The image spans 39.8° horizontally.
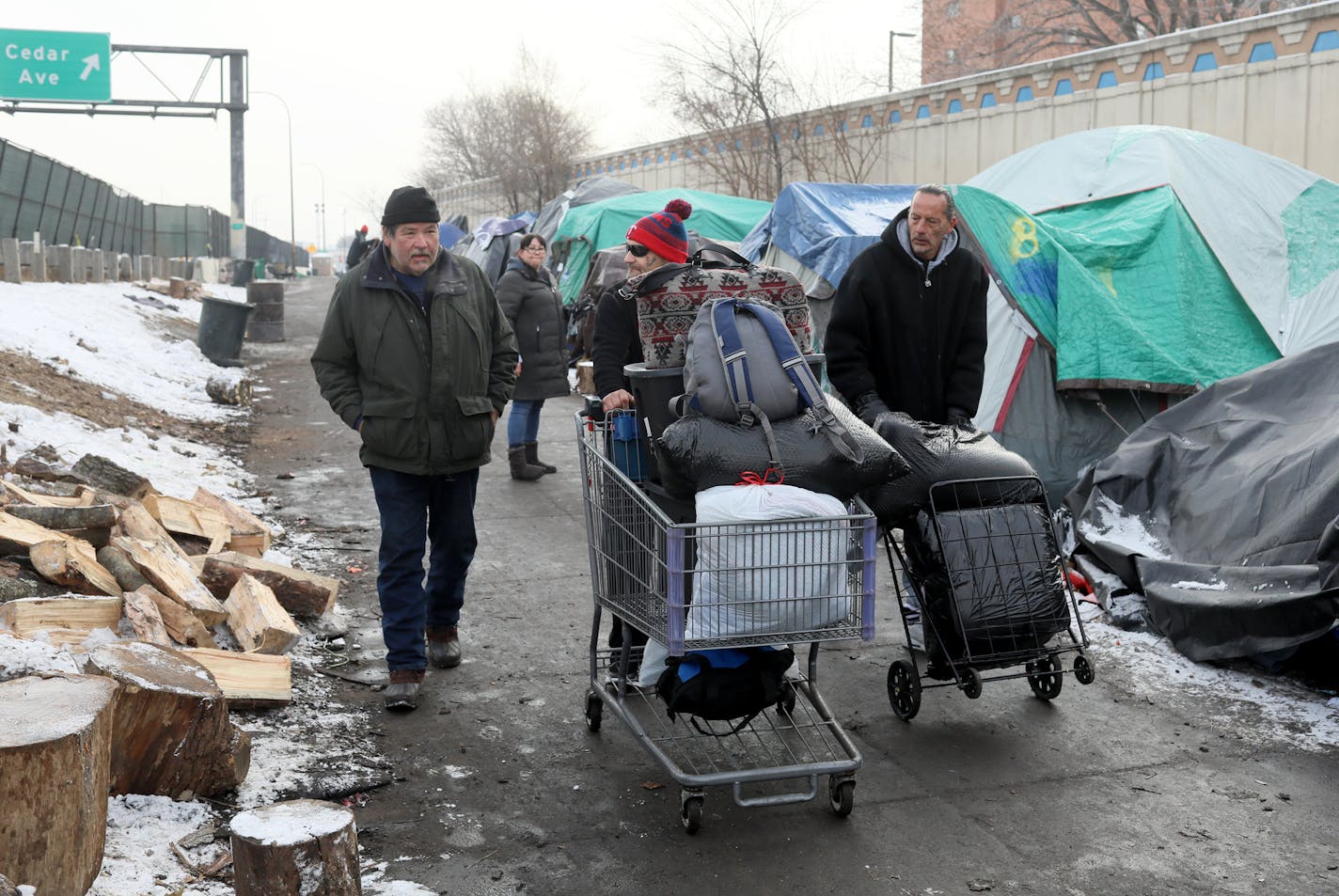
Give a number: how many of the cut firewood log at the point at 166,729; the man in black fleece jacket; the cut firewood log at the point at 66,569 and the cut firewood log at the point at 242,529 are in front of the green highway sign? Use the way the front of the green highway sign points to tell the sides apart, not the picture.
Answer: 4

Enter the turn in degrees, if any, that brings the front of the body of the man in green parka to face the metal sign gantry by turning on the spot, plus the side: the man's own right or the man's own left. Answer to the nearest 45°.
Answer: approximately 180°

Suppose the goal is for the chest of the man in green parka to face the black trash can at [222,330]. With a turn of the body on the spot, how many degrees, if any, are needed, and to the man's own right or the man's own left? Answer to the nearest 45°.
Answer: approximately 180°

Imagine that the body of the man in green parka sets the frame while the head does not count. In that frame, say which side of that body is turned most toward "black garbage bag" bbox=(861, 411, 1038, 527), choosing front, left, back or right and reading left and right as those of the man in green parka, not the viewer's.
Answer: left

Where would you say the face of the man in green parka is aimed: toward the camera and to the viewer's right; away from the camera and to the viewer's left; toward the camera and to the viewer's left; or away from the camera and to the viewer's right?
toward the camera and to the viewer's right

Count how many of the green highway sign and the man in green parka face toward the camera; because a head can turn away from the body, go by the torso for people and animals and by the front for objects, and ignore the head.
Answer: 2

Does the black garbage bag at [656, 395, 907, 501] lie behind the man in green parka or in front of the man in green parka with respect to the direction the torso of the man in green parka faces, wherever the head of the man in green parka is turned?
in front

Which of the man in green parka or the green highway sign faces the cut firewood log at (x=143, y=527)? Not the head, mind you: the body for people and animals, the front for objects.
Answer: the green highway sign

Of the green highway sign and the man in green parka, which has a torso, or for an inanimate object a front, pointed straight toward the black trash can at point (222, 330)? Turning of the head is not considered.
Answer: the green highway sign

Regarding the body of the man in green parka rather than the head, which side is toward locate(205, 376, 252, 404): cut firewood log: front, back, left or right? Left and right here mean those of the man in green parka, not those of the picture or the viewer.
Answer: back

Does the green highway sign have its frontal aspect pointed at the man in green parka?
yes

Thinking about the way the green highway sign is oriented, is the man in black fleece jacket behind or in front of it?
in front

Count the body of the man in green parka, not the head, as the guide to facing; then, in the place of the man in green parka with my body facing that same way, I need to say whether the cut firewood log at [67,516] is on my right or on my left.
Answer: on my right

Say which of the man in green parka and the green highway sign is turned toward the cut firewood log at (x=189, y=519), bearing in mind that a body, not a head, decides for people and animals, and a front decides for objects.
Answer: the green highway sign

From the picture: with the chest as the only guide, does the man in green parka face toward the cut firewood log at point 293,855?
yes
